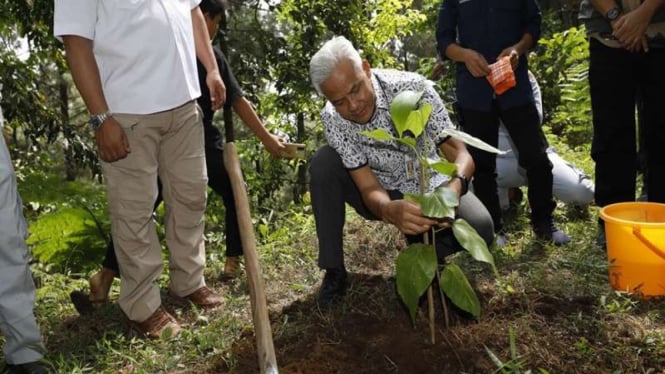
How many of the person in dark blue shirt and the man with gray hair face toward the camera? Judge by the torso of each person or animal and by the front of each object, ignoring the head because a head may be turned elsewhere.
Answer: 2

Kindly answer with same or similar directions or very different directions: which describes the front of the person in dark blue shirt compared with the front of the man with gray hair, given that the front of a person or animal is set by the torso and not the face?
same or similar directions

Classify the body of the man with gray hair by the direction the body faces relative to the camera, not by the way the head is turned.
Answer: toward the camera

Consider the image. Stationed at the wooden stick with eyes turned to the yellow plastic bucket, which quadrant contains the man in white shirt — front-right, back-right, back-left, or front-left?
back-left

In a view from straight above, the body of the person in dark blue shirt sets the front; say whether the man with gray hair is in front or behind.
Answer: in front

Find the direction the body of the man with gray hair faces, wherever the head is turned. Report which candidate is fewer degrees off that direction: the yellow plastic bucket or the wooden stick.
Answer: the wooden stick

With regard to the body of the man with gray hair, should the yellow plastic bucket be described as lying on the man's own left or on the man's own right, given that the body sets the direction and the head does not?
on the man's own left

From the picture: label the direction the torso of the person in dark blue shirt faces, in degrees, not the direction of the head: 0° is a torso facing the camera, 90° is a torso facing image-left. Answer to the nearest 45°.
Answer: approximately 0°

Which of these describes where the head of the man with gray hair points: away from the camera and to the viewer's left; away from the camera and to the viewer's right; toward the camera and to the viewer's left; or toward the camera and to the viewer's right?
toward the camera and to the viewer's right

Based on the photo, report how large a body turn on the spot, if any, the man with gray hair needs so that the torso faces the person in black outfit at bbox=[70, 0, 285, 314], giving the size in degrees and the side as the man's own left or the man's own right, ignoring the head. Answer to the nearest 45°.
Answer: approximately 135° to the man's own right

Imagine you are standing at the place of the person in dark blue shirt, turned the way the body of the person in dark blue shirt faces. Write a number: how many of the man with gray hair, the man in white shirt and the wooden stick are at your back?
0

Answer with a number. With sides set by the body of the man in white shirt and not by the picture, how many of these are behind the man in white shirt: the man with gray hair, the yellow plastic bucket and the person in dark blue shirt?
0

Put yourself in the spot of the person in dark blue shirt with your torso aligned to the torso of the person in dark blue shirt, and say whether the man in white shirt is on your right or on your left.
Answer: on your right
